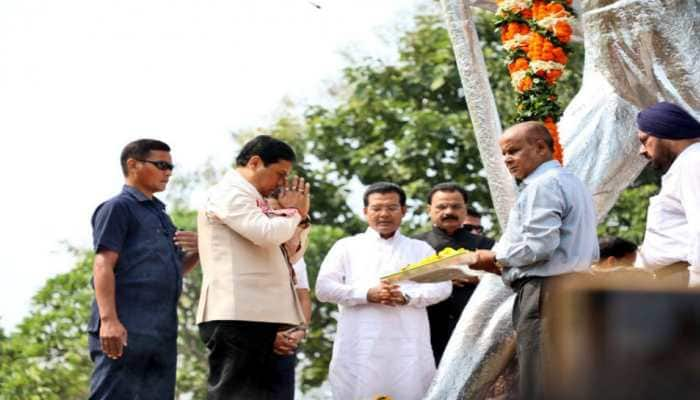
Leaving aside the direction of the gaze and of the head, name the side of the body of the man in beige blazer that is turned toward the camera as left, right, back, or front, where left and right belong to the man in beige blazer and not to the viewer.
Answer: right

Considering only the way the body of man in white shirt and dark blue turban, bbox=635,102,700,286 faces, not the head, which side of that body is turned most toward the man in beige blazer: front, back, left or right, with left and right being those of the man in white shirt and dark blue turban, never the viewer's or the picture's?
front

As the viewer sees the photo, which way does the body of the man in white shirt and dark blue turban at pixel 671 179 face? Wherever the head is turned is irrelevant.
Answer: to the viewer's left

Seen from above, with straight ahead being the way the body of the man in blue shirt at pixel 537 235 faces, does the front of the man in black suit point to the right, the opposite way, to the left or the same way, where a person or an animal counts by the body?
to the left

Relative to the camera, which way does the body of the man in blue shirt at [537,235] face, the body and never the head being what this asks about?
to the viewer's left

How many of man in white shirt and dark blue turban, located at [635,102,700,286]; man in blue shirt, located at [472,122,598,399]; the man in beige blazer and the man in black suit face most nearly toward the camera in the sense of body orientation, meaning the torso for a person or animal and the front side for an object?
1

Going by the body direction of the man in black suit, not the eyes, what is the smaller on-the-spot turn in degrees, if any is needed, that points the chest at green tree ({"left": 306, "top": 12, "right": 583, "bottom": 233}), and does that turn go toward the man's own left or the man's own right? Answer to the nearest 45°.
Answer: approximately 180°

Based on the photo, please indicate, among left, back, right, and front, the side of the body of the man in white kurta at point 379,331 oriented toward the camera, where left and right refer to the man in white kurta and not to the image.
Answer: front

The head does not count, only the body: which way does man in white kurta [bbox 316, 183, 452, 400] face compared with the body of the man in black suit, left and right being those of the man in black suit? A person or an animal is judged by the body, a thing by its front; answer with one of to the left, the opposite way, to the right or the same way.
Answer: the same way

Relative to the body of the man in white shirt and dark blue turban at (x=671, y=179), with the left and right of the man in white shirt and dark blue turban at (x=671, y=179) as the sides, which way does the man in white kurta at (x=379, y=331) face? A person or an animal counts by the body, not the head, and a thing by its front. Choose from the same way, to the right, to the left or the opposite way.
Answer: to the left

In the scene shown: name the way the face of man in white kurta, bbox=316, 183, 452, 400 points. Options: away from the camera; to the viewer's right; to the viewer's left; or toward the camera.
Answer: toward the camera

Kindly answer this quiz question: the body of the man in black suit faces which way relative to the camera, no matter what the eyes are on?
toward the camera

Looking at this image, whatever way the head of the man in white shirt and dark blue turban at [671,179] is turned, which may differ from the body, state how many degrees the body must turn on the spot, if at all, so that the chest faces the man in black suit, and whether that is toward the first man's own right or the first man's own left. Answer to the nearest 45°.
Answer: approximately 45° to the first man's own right

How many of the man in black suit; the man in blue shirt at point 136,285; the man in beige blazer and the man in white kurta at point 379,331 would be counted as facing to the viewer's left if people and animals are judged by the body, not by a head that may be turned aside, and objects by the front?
0

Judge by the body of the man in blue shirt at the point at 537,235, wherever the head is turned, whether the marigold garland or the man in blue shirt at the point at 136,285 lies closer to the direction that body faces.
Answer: the man in blue shirt
